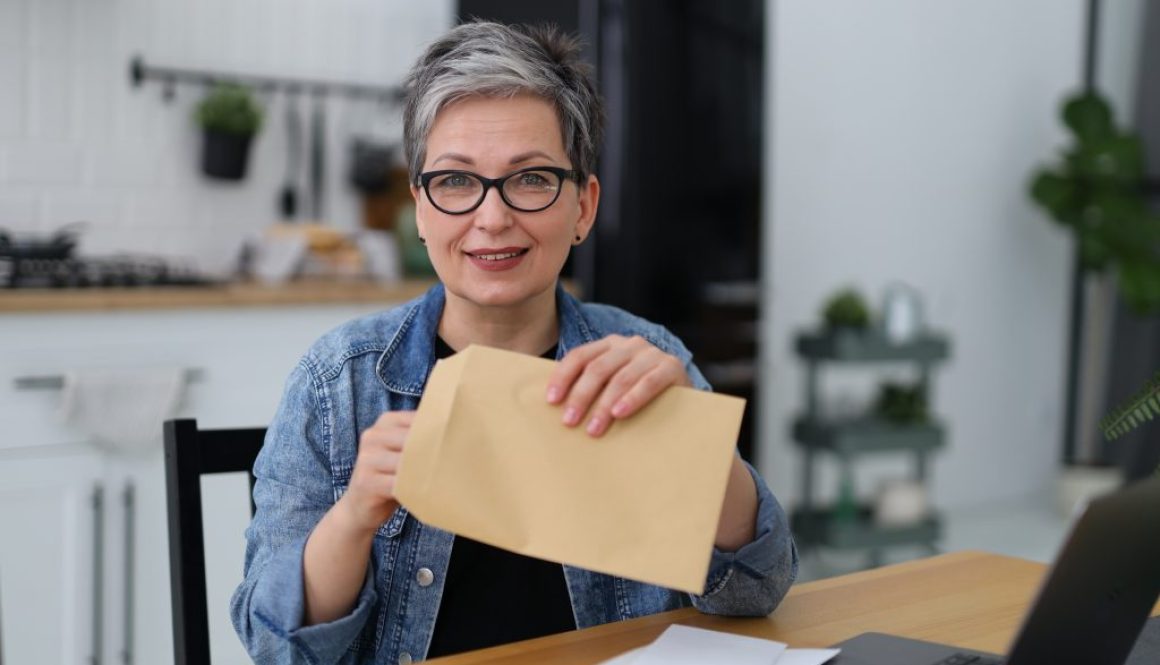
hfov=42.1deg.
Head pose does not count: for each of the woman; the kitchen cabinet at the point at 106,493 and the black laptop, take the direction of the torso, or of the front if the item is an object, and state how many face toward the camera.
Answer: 2

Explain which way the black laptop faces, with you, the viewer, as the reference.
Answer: facing away from the viewer and to the left of the viewer

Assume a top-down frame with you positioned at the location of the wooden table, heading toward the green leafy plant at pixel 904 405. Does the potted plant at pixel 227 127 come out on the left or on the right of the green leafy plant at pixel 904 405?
left

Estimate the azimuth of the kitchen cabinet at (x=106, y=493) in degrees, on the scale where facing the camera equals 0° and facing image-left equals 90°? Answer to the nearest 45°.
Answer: approximately 0°

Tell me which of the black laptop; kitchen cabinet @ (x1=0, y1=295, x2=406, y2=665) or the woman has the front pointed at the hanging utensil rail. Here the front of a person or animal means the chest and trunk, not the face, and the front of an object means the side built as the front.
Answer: the black laptop

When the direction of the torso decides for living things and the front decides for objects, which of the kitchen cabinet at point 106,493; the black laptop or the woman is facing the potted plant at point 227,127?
the black laptop

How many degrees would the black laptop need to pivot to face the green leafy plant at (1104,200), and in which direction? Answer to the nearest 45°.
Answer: approximately 45° to its right

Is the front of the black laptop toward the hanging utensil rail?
yes

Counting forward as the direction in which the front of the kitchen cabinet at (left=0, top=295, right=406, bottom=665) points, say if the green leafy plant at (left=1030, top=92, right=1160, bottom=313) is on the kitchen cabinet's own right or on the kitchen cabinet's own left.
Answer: on the kitchen cabinet's own left

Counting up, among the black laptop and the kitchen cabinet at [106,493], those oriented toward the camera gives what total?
1
